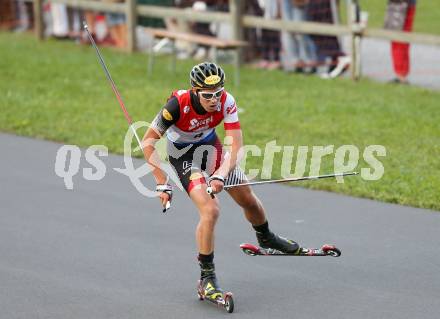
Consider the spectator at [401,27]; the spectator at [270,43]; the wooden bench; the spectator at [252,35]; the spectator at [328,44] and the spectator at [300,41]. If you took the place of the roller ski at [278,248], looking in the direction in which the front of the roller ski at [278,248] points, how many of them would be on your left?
6

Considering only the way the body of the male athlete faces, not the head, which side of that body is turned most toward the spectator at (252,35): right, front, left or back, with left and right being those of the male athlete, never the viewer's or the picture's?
back

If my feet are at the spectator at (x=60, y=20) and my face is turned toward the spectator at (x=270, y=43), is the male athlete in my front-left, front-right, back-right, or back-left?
front-right

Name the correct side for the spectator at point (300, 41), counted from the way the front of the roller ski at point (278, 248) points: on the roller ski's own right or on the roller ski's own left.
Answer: on the roller ski's own left

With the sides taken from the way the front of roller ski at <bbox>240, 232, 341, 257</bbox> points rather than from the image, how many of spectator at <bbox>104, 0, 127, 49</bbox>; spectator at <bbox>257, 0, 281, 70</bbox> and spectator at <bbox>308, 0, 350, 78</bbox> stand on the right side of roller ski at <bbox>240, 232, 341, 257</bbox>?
0

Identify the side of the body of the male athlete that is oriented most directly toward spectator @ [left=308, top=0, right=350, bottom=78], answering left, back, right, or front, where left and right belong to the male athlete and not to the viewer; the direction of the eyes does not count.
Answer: back

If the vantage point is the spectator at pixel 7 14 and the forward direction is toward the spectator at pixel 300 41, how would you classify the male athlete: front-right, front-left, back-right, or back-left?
front-right

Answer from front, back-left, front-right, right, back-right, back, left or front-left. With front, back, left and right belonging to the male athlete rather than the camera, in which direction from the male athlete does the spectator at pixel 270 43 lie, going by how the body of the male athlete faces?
back

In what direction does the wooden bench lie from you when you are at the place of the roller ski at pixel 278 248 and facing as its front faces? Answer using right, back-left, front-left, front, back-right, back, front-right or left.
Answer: left

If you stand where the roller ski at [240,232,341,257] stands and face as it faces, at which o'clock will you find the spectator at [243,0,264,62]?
The spectator is roughly at 9 o'clock from the roller ski.

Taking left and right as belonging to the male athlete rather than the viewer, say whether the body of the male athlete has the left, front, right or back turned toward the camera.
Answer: front

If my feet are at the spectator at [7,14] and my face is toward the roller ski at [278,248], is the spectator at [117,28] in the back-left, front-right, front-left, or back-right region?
front-left

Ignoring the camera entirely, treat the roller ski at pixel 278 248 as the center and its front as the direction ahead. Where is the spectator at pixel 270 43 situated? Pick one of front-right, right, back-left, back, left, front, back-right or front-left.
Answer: left

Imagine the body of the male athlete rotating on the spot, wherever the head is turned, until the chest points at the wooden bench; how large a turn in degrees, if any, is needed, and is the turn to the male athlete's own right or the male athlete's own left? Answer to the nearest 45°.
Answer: approximately 180°

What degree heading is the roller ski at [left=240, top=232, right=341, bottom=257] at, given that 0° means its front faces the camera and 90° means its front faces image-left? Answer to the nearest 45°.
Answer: approximately 270°
